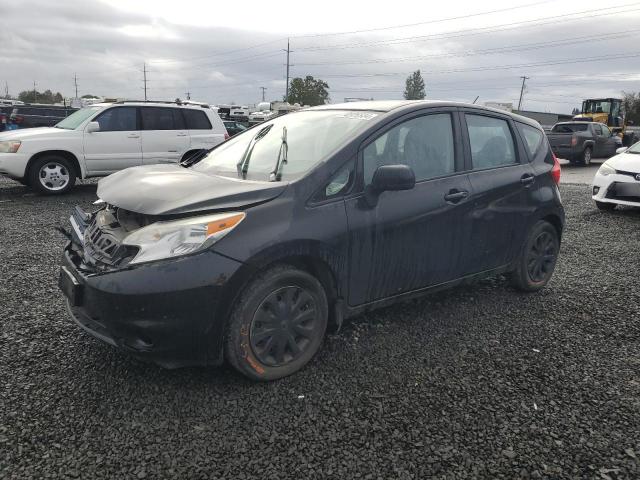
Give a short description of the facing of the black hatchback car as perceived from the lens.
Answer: facing the viewer and to the left of the viewer

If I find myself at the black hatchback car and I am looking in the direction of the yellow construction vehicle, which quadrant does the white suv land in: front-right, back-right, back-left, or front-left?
front-left

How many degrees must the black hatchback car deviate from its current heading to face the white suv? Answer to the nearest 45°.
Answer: approximately 90° to its right

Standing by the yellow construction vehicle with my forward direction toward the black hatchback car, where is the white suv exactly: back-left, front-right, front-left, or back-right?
front-right

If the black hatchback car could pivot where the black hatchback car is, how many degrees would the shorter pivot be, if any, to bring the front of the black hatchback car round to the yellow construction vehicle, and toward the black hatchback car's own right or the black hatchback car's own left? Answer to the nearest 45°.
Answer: approximately 180°

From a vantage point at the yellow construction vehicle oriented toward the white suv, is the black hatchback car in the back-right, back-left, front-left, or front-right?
front-left
